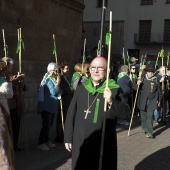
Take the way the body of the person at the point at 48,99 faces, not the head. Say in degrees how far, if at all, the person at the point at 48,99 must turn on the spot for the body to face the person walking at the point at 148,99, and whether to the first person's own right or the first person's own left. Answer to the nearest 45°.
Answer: approximately 45° to the first person's own left

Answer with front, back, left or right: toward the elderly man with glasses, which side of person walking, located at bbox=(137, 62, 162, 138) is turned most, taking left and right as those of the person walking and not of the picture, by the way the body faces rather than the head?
front

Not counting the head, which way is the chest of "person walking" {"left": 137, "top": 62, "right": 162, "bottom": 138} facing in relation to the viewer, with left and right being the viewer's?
facing the viewer

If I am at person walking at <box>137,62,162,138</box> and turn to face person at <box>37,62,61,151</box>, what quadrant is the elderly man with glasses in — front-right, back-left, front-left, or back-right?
front-left

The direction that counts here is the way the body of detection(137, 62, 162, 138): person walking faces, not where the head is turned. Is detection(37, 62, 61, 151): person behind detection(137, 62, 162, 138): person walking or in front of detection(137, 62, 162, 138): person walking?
in front

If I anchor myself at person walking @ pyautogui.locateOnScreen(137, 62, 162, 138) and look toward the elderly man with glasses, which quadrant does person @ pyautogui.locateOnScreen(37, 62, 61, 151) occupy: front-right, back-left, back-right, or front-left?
front-right
